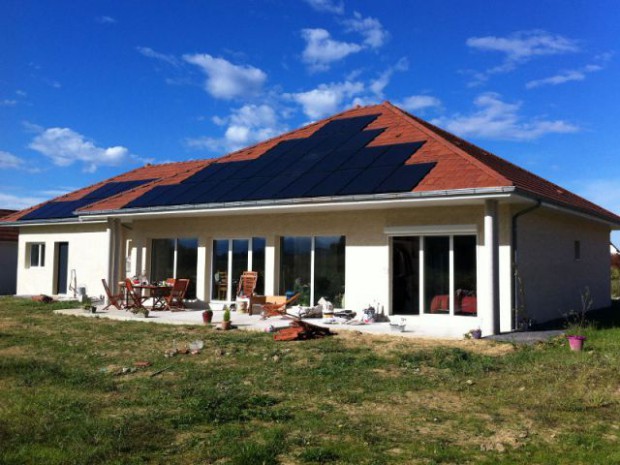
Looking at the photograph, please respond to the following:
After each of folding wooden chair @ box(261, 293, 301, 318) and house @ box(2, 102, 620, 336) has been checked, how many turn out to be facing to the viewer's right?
0

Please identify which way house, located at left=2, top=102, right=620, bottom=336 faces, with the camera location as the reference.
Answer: facing the viewer and to the left of the viewer

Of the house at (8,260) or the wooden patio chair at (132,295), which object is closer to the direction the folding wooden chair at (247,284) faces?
the wooden patio chair

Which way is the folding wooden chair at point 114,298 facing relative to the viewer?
to the viewer's right

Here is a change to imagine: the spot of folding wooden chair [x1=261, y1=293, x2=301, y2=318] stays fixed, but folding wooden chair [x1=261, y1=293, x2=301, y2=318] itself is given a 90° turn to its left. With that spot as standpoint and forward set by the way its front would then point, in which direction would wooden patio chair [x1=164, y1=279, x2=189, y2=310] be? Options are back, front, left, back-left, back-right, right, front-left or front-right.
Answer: back-right

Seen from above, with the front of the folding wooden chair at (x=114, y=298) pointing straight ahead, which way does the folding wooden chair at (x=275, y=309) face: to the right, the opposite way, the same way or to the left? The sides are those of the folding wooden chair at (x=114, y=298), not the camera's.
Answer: the opposite way

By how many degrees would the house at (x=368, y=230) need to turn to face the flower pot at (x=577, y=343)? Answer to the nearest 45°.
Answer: approximately 90° to its left

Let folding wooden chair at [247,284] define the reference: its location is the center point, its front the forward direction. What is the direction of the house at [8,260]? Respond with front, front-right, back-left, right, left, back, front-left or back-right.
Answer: right

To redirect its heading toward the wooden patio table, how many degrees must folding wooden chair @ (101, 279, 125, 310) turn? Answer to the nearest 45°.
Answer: approximately 45° to its right

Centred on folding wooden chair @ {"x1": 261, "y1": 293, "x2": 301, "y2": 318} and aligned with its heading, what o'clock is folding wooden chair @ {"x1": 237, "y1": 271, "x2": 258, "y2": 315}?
folding wooden chair @ {"x1": 237, "y1": 271, "x2": 258, "y2": 315} is roughly at 2 o'clock from folding wooden chair @ {"x1": 261, "y1": 293, "x2": 301, "y2": 318}.

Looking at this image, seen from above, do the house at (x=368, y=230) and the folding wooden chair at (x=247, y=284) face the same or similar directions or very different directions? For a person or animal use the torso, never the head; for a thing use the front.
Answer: same or similar directions

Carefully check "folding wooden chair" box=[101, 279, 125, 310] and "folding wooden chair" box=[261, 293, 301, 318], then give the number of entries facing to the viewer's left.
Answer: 1

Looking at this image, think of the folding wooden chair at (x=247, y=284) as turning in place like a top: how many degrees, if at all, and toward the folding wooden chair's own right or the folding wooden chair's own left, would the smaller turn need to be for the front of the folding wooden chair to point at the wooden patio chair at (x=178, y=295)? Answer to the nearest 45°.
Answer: approximately 90° to the folding wooden chair's own right

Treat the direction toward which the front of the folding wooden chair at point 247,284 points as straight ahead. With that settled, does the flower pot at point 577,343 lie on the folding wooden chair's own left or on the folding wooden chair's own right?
on the folding wooden chair's own left
